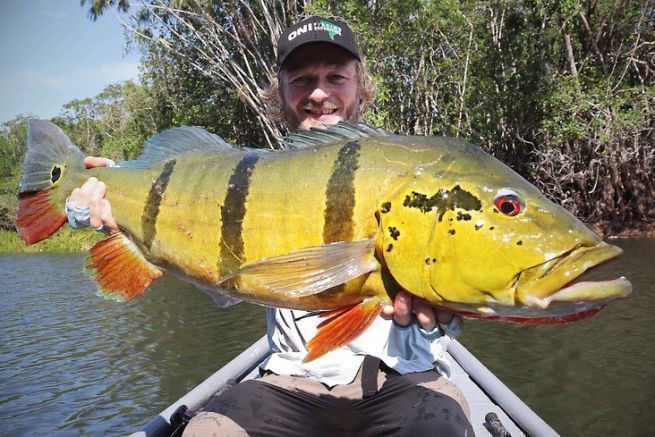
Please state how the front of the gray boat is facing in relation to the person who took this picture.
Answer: facing away from the viewer

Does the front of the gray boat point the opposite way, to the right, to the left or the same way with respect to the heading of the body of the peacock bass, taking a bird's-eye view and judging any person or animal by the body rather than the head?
to the left

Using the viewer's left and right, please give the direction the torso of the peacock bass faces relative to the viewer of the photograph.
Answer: facing to the right of the viewer
